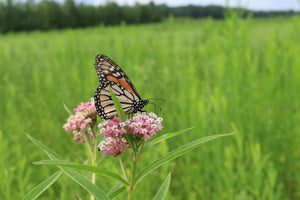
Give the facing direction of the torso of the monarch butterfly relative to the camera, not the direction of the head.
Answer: to the viewer's right
